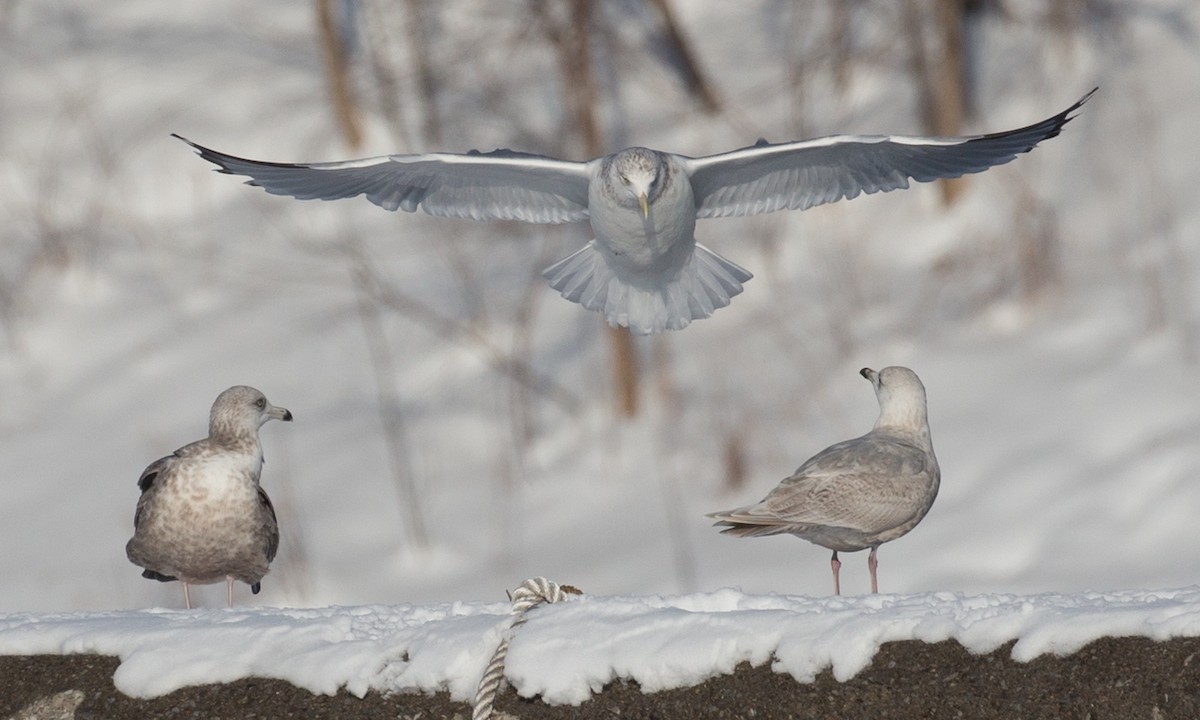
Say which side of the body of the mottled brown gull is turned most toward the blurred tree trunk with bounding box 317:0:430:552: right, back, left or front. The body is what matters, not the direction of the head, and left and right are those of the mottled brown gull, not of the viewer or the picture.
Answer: back

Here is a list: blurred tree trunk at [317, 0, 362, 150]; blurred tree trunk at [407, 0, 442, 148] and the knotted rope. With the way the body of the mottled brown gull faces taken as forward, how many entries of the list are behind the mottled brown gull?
2

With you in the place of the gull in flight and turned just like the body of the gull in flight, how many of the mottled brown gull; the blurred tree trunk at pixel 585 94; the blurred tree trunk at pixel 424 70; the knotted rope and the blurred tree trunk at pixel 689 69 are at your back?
3

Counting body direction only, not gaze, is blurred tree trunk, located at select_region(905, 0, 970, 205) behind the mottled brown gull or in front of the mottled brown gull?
behind

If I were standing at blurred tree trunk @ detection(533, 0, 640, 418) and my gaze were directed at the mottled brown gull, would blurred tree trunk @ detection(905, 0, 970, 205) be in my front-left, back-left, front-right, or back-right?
back-left

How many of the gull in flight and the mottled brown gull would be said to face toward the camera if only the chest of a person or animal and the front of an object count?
2

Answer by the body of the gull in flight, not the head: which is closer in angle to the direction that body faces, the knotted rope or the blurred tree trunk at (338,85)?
the knotted rope

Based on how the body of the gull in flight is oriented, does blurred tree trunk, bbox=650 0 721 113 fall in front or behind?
behind

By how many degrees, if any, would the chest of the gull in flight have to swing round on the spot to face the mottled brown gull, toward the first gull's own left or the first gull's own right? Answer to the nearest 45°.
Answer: approximately 45° to the first gull's own right

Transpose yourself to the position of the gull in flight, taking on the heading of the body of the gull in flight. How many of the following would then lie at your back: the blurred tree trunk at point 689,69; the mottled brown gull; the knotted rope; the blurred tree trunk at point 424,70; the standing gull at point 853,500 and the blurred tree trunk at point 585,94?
3

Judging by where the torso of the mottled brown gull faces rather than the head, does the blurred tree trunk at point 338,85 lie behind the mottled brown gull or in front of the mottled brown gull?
behind

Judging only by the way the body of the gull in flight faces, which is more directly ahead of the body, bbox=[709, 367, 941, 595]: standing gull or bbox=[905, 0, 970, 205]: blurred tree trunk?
the standing gull

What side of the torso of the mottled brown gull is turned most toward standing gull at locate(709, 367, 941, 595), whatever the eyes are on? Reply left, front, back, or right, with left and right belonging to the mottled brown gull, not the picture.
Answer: left

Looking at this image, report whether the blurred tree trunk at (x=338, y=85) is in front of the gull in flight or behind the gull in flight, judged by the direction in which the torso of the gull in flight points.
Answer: behind
